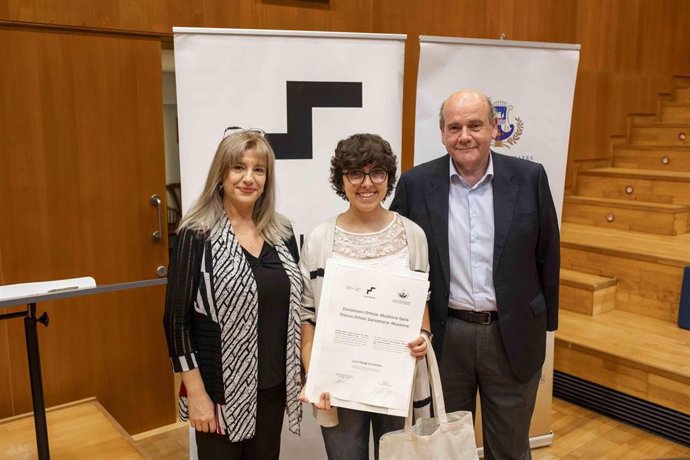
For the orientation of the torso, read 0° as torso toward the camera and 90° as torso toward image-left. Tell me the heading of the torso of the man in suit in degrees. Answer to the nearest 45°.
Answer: approximately 0°

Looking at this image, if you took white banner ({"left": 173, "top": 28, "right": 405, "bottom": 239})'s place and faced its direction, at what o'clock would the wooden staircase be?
The wooden staircase is roughly at 8 o'clock from the white banner.

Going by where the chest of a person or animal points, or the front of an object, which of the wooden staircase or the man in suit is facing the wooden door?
the wooden staircase

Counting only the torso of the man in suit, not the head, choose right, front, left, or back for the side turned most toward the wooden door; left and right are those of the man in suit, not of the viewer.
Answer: right

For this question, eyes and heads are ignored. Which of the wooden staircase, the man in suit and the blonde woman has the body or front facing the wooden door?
the wooden staircase

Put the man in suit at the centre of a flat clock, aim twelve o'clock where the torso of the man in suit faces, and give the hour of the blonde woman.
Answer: The blonde woman is roughly at 2 o'clock from the man in suit.

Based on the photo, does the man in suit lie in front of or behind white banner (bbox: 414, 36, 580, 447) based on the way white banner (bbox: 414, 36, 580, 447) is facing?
in front

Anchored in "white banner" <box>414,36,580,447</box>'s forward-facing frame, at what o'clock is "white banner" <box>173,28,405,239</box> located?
"white banner" <box>173,28,405,239</box> is roughly at 2 o'clock from "white banner" <box>414,36,580,447</box>.

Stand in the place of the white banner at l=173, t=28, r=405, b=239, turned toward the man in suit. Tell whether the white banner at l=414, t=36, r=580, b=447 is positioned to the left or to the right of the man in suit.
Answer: left

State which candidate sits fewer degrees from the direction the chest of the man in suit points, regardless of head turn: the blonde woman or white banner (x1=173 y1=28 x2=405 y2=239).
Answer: the blonde woman
